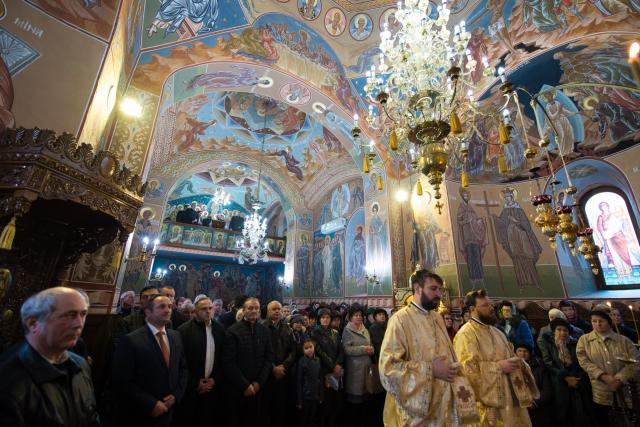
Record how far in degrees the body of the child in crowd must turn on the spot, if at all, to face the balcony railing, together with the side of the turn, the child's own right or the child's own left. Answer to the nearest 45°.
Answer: approximately 135° to the child's own right

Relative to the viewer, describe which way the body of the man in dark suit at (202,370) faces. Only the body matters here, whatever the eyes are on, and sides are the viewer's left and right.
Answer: facing the viewer and to the right of the viewer

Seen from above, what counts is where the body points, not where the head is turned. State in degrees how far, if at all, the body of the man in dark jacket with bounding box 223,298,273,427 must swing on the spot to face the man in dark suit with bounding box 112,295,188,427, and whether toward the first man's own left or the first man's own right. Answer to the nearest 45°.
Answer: approximately 90° to the first man's own right

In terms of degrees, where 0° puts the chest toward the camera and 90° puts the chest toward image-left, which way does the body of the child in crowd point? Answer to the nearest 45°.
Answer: approximately 0°

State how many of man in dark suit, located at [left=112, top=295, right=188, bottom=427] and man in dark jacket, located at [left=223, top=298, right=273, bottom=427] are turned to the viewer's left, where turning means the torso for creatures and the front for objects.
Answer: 0

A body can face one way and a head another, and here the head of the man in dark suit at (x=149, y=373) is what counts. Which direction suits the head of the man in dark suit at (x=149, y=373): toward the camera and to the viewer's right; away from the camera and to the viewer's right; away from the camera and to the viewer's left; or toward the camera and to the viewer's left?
toward the camera and to the viewer's right

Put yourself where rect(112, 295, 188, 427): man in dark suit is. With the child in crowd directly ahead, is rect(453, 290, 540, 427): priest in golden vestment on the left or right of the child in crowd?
right

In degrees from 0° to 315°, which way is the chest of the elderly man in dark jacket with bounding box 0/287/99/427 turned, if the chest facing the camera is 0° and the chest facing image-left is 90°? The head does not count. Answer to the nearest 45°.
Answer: approximately 315°

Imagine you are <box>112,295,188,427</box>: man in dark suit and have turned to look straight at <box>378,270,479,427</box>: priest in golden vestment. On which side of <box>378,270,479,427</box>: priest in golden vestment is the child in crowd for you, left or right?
left

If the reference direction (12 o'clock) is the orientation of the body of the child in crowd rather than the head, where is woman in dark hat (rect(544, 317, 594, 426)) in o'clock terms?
The woman in dark hat is roughly at 9 o'clock from the child in crowd.

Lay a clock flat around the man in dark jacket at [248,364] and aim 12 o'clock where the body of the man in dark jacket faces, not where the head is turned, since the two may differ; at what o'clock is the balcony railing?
The balcony railing is roughly at 7 o'clock from the man in dark jacket.

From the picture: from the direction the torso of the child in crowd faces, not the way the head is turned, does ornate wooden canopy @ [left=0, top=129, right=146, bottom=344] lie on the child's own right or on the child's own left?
on the child's own right

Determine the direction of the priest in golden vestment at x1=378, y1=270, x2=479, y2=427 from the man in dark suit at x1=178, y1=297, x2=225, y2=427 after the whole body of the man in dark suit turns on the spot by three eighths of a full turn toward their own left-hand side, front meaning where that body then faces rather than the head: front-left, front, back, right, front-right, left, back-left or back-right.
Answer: back-right

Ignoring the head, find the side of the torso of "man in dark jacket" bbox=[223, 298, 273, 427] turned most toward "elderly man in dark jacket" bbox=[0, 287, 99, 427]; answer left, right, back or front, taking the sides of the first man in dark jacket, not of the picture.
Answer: front

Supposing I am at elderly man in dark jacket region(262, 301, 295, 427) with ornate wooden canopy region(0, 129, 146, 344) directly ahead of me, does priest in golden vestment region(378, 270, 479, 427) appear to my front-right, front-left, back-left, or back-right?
back-left

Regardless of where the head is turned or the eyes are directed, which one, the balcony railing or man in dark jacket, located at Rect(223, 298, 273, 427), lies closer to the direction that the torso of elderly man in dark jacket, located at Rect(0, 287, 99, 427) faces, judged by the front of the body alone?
the man in dark jacket, located at Rect(223, 298, 273, 427)
